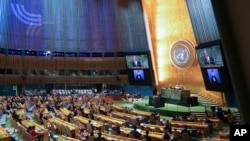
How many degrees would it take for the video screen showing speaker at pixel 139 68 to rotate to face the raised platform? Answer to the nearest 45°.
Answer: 0° — it already faces it

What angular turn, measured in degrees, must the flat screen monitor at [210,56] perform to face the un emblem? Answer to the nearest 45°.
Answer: approximately 90° to its right

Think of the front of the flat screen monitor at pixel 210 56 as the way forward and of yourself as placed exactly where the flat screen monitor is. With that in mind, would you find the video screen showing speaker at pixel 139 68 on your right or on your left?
on your right

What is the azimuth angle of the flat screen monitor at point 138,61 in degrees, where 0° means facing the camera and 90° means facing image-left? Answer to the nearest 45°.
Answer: approximately 0°

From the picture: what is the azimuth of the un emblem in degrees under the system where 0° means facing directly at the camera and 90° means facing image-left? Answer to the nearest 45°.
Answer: approximately 45°

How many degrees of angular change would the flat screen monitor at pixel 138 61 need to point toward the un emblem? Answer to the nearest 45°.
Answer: approximately 45° to its left

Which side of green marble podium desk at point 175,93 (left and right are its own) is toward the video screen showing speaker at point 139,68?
right

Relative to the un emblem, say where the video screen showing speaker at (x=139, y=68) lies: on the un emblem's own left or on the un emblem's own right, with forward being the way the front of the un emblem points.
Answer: on the un emblem's own right

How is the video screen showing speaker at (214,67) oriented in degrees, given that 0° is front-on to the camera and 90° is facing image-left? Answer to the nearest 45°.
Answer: approximately 45°
